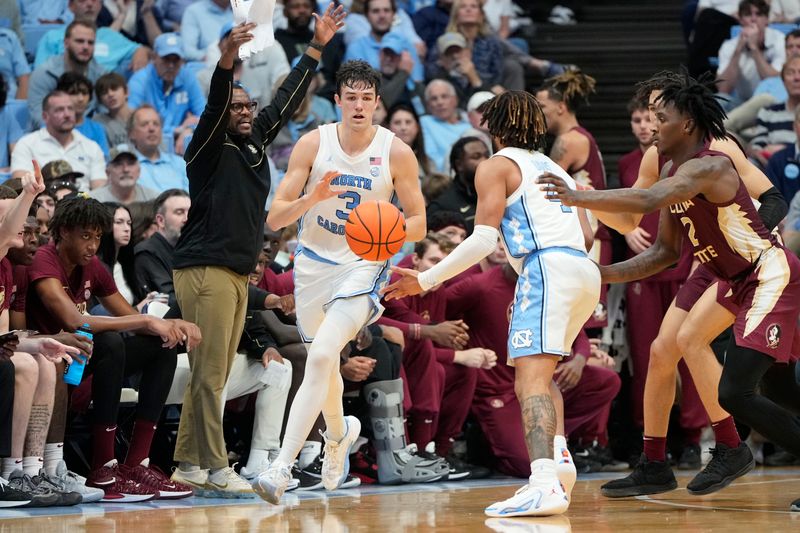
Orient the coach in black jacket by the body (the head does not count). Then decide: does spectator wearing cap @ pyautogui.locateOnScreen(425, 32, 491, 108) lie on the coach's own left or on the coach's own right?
on the coach's own left

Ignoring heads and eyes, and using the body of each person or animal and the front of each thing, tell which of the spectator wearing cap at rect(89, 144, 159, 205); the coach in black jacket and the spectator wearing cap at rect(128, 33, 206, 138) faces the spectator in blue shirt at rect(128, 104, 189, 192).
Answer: the spectator wearing cap at rect(128, 33, 206, 138)

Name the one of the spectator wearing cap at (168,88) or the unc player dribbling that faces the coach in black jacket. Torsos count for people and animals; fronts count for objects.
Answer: the spectator wearing cap

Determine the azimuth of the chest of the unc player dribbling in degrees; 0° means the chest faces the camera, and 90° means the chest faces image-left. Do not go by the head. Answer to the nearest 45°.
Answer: approximately 0°

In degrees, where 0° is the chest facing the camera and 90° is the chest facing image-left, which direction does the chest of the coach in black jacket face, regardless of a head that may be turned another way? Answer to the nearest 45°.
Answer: approximately 315°

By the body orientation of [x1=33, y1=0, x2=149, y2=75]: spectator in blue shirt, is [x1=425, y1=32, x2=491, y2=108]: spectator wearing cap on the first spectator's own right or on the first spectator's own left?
on the first spectator's own left

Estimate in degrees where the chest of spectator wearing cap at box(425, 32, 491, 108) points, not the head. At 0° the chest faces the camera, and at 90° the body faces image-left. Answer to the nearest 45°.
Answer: approximately 0°

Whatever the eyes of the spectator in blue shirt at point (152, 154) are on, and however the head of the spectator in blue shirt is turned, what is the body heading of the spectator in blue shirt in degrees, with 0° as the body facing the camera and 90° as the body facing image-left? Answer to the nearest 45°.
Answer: approximately 315°

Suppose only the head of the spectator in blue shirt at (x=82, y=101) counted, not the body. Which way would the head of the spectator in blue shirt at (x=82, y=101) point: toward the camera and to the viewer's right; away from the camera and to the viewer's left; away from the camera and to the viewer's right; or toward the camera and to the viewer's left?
toward the camera and to the viewer's right

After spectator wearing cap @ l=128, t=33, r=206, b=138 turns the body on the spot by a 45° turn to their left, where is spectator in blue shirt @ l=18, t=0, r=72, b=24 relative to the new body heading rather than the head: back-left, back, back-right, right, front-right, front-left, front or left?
back

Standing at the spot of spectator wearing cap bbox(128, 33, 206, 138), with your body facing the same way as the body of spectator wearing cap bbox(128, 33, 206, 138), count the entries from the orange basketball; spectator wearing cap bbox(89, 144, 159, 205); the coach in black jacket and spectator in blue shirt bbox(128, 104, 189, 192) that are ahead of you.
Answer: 4
